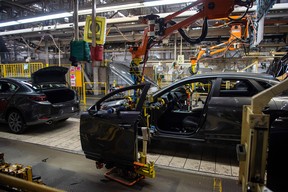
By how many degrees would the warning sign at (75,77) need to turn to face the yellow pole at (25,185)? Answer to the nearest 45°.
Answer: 0° — it already faces it

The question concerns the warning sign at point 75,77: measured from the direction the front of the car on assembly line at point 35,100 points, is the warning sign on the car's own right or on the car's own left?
on the car's own right

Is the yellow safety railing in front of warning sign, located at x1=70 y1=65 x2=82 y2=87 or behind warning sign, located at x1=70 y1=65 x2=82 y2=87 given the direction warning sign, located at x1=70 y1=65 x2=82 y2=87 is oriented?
behind

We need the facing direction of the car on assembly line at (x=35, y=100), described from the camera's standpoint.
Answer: facing away from the viewer and to the left of the viewer

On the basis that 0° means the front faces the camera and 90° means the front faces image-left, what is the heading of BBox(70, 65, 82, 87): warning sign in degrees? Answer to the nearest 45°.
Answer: approximately 0°
